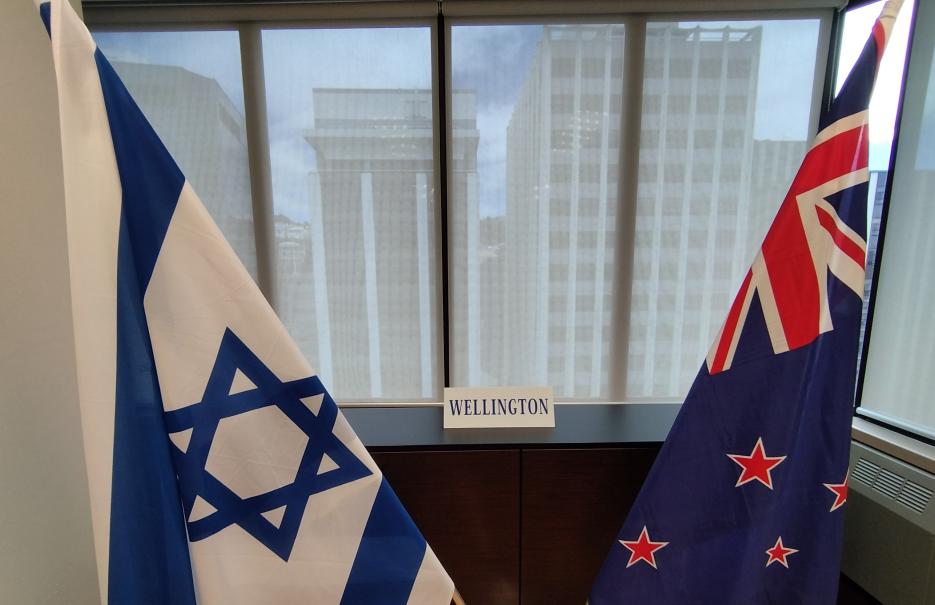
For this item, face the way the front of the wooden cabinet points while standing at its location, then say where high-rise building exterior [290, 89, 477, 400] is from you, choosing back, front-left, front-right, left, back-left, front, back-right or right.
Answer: back-right

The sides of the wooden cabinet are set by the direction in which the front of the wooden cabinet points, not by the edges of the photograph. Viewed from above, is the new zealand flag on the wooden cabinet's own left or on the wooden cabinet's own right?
on the wooden cabinet's own left

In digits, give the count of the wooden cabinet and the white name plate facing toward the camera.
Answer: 2

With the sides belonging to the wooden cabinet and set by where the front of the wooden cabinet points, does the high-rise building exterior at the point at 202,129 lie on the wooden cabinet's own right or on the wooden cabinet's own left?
on the wooden cabinet's own right

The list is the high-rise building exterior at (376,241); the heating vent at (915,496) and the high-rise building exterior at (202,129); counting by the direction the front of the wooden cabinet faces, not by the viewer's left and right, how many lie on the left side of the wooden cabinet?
1

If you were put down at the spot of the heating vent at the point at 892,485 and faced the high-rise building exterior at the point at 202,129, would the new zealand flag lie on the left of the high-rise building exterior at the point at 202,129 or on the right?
left

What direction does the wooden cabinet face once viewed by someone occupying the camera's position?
facing the viewer

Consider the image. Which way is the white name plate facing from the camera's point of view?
toward the camera

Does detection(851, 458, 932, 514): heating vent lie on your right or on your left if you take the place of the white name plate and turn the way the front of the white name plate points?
on your left
